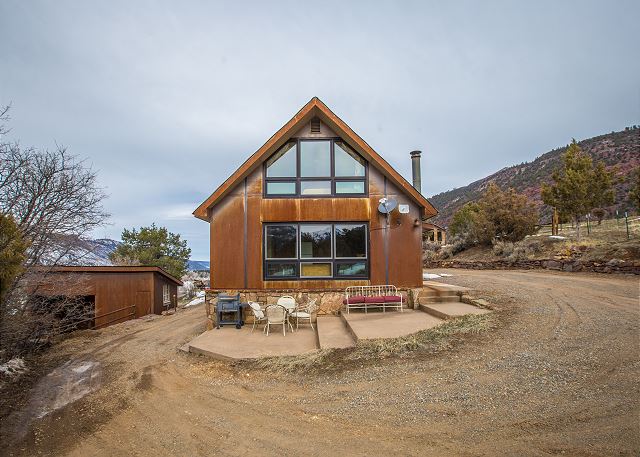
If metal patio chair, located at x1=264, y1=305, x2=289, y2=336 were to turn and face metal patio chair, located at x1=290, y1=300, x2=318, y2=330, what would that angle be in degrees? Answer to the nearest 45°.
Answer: approximately 45° to its right

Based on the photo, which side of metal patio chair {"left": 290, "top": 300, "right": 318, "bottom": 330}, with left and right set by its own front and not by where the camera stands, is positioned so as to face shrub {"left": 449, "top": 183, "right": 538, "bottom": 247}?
back

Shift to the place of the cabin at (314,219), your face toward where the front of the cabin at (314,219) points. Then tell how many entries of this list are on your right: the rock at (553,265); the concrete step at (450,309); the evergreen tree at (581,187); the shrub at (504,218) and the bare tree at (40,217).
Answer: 1

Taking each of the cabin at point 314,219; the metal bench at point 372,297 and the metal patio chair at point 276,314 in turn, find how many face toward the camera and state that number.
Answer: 2

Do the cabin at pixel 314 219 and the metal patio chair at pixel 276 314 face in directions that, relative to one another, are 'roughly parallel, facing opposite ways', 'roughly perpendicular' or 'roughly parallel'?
roughly parallel, facing opposite ways

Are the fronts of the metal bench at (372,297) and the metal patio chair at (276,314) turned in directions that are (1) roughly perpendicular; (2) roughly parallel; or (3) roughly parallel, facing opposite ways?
roughly parallel, facing opposite ways

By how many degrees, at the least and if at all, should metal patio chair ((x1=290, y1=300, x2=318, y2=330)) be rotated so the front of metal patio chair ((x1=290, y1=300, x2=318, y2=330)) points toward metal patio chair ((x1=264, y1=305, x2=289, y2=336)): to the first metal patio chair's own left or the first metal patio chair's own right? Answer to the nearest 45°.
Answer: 0° — it already faces it

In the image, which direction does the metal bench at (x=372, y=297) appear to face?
toward the camera

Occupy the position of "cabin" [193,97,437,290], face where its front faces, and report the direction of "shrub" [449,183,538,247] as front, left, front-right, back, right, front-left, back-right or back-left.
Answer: back-left

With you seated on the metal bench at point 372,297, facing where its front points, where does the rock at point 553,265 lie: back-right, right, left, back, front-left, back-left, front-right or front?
back-left

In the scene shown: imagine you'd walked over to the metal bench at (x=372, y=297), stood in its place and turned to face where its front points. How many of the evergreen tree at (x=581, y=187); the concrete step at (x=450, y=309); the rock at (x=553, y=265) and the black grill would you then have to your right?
1

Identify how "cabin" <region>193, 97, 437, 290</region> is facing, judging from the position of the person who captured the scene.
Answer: facing the viewer

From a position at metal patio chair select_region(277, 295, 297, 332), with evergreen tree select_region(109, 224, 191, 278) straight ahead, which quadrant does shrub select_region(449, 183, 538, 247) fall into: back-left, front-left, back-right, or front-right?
front-right

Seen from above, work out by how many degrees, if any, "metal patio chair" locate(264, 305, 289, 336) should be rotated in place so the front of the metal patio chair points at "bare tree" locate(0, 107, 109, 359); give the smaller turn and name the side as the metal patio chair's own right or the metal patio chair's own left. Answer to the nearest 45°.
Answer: approximately 90° to the metal patio chair's own left

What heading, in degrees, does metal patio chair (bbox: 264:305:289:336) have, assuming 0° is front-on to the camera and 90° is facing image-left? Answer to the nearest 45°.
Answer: approximately 180°

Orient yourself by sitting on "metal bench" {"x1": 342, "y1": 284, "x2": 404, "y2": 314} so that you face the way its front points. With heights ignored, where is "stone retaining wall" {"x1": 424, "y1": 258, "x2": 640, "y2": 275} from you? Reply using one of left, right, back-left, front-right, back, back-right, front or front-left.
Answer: back-left

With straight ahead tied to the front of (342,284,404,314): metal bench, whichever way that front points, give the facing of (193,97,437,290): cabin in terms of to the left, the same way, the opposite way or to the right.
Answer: the same way
